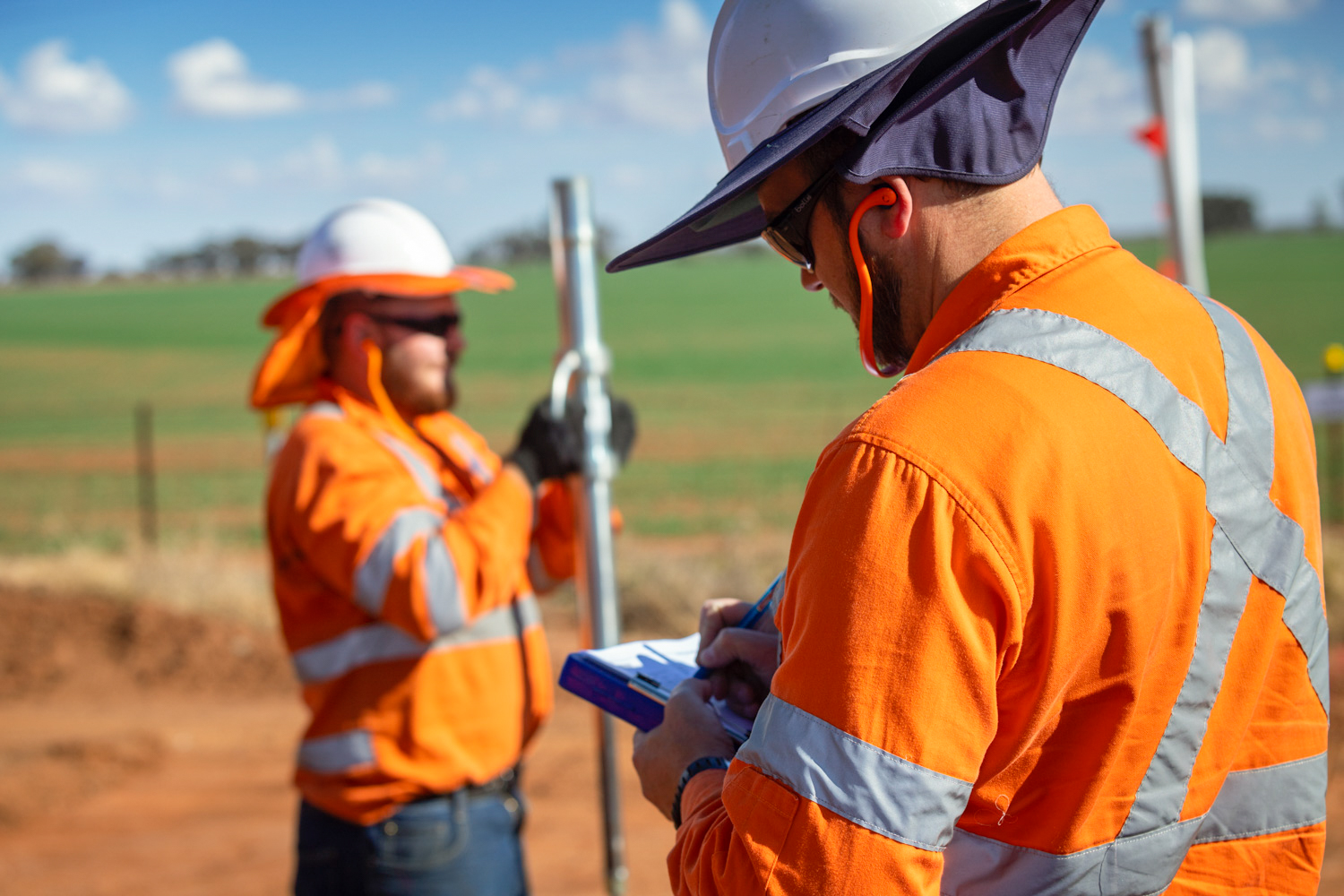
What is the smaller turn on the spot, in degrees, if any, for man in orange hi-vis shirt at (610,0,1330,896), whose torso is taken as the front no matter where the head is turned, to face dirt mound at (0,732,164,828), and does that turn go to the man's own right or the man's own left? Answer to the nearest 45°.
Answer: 0° — they already face it

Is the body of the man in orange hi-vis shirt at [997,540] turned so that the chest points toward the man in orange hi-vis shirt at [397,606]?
yes

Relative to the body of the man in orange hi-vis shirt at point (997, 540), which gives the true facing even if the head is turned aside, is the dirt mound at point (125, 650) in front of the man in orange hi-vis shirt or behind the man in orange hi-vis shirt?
in front

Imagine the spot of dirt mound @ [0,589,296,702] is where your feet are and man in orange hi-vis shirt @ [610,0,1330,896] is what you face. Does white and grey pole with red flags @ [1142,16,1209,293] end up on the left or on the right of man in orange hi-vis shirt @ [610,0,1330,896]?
left

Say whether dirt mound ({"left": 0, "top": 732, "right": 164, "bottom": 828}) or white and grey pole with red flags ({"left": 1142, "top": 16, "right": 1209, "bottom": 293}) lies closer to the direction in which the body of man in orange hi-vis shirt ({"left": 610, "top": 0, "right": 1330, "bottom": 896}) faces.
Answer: the dirt mound

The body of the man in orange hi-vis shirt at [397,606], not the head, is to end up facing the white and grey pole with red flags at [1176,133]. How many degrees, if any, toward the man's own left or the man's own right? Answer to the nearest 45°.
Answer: approximately 90° to the man's own left

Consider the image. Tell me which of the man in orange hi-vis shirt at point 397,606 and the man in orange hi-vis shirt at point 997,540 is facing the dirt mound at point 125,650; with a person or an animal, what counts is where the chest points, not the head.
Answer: the man in orange hi-vis shirt at point 997,540

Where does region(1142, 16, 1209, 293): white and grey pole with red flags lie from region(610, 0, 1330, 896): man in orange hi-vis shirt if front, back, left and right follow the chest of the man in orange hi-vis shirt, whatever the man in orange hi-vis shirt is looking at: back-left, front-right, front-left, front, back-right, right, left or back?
front-right

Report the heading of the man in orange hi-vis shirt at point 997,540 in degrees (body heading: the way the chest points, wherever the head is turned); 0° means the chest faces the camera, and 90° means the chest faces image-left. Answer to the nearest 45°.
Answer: approximately 135°

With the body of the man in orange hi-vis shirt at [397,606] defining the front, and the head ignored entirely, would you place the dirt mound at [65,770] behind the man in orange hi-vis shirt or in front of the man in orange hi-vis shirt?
behind

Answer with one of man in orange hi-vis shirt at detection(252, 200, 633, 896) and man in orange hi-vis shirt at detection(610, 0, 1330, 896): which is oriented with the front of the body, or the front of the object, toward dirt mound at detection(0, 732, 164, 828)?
man in orange hi-vis shirt at detection(610, 0, 1330, 896)

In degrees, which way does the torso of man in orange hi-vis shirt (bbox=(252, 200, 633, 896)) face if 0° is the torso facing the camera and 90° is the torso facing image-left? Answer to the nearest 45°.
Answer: approximately 315°

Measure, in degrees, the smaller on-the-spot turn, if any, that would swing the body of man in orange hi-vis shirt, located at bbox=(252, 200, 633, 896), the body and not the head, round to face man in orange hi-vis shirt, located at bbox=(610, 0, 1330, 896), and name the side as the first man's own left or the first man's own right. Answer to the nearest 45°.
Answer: approximately 45° to the first man's own right
